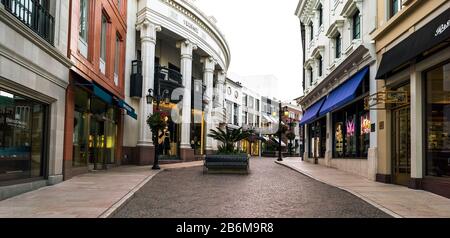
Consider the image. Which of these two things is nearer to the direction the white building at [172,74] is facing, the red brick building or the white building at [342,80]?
the white building

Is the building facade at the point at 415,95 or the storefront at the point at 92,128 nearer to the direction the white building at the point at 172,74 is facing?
the building facade

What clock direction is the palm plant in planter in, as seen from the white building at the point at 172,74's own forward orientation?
The palm plant in planter is roughly at 1 o'clock from the white building.

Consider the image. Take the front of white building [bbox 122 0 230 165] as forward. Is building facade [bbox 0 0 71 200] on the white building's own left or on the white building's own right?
on the white building's own right

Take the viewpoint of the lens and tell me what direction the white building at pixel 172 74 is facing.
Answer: facing the viewer and to the right of the viewer

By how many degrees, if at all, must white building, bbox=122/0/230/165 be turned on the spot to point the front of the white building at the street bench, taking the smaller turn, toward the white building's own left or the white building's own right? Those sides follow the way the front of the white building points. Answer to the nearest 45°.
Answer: approximately 45° to the white building's own right

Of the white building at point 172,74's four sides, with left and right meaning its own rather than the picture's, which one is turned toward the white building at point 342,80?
front

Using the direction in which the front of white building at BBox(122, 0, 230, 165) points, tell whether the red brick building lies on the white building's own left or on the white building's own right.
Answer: on the white building's own right

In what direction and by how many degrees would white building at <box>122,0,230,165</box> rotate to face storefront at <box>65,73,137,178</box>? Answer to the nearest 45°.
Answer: approximately 45° to its right

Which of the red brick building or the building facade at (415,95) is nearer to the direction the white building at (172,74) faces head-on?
the building facade

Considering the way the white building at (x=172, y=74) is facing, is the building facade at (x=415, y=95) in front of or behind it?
in front
